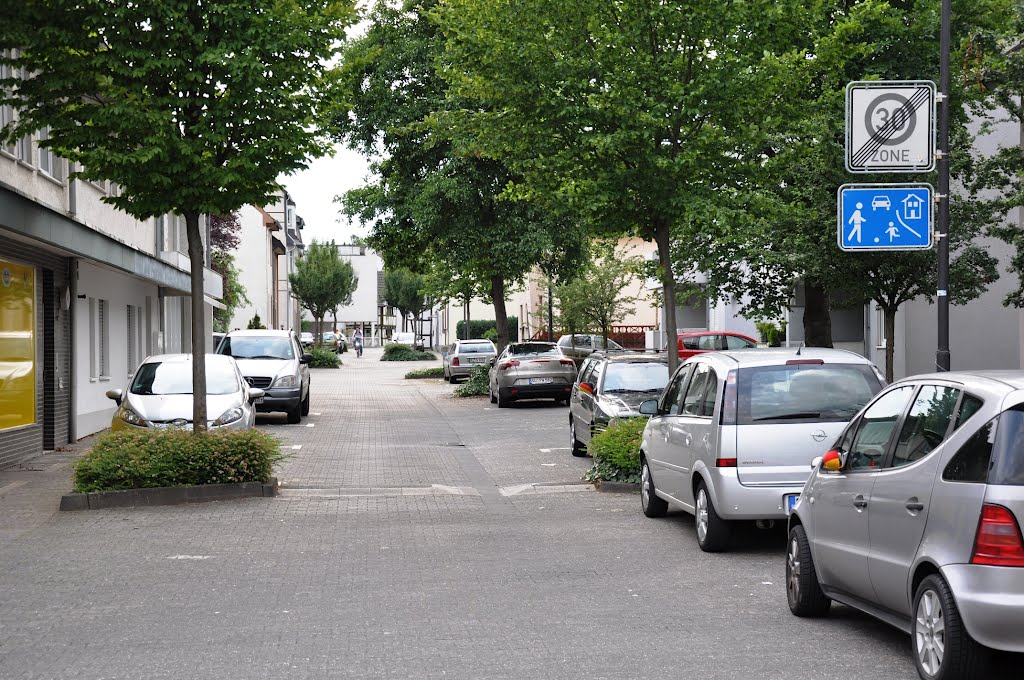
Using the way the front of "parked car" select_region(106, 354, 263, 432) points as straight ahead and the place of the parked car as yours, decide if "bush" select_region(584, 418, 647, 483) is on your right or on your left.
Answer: on your left

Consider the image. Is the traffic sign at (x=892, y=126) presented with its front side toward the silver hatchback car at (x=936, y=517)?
yes

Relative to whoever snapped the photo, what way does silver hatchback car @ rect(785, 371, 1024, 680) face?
facing away from the viewer and to the left of the viewer

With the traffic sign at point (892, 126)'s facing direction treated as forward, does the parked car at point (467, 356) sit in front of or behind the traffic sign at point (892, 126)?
behind

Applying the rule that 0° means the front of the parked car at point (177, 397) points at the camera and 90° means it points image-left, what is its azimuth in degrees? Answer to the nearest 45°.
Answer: approximately 0°
